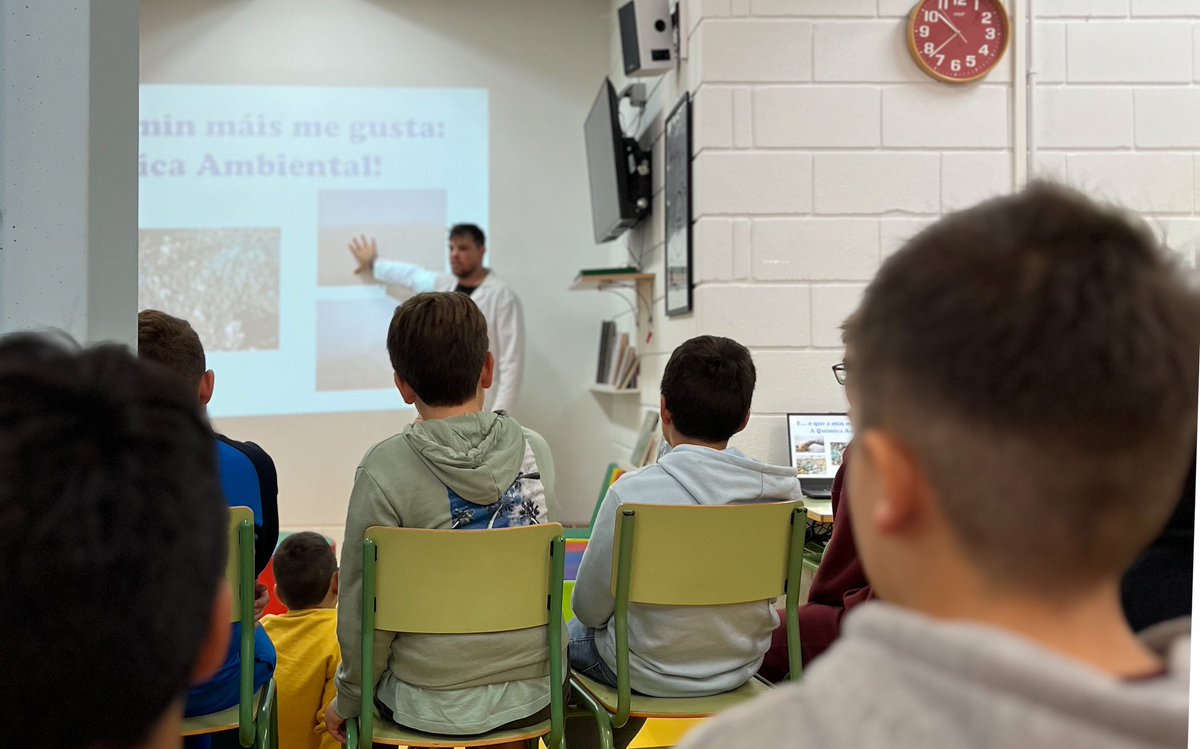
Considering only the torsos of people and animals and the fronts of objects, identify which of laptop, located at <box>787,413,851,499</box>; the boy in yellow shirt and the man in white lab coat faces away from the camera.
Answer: the boy in yellow shirt

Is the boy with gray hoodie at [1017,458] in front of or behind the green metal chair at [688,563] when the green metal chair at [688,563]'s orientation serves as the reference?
behind

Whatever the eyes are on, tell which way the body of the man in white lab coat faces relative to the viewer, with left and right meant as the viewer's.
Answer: facing the viewer and to the left of the viewer

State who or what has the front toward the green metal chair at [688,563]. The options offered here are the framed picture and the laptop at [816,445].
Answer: the laptop

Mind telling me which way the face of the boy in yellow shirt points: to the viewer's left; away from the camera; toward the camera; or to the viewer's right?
away from the camera

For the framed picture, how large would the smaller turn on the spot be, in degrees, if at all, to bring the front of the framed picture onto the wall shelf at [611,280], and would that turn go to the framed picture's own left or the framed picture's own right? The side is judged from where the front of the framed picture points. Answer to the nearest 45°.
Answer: approximately 90° to the framed picture's own right

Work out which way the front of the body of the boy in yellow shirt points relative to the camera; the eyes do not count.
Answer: away from the camera

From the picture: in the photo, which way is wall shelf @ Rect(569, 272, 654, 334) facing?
to the viewer's left

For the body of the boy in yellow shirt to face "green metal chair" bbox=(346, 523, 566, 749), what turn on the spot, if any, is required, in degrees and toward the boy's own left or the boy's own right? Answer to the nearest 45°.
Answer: approximately 180°

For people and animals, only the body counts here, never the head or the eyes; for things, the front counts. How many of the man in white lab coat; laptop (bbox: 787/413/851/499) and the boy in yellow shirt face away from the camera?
1

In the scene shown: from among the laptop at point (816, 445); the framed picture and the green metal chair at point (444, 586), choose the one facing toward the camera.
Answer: the laptop

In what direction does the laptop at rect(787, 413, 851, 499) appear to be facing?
toward the camera

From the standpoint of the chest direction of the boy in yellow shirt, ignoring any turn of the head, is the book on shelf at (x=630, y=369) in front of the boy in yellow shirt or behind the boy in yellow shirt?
in front
